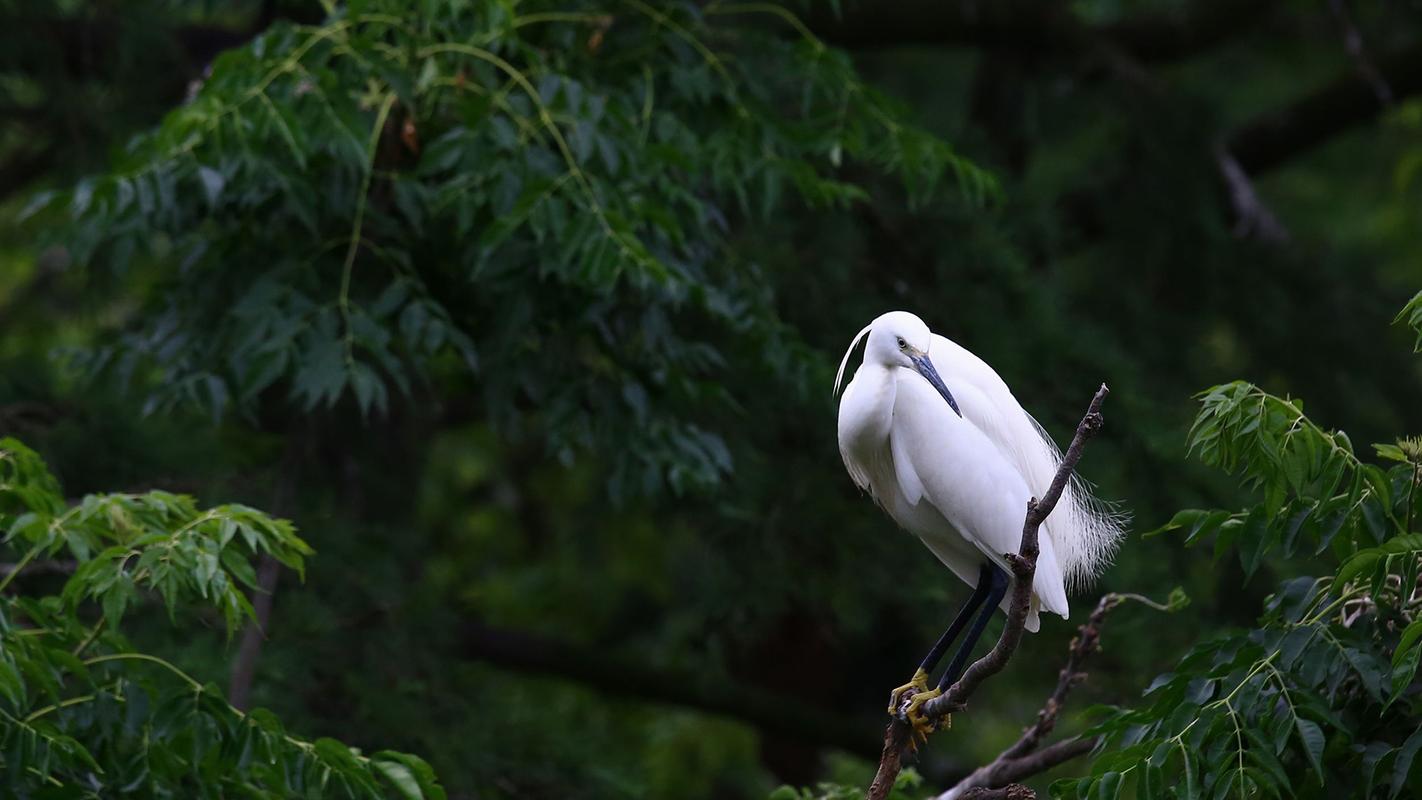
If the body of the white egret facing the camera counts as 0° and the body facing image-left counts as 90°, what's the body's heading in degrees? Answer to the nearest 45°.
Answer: approximately 90°

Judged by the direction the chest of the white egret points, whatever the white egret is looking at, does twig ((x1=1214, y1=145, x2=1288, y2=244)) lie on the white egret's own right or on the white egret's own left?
on the white egret's own right

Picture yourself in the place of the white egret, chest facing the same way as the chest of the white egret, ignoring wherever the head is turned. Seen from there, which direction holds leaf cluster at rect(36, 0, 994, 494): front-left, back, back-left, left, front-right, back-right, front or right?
front-right

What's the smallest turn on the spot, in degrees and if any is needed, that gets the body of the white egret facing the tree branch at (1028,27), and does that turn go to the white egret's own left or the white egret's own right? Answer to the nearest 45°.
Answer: approximately 90° to the white egret's own right

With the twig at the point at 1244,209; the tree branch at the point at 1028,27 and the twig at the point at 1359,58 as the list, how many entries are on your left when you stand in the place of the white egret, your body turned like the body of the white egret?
0

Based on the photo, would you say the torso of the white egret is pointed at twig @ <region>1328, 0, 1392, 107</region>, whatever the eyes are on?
no

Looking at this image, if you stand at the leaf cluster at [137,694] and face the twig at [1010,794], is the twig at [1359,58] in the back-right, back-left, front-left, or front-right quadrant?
front-left

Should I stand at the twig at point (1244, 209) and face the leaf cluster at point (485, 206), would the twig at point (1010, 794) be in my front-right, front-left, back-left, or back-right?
front-left

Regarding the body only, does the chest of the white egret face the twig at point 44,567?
yes

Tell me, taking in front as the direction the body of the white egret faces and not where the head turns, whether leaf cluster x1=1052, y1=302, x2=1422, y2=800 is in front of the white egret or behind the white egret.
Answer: behind
